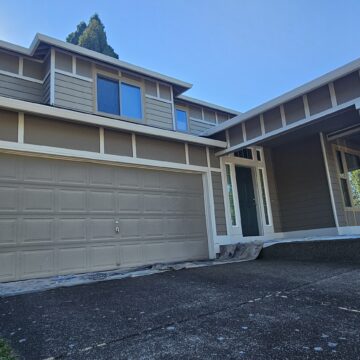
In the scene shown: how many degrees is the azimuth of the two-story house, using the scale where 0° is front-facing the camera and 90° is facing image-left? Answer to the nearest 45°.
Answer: approximately 315°
